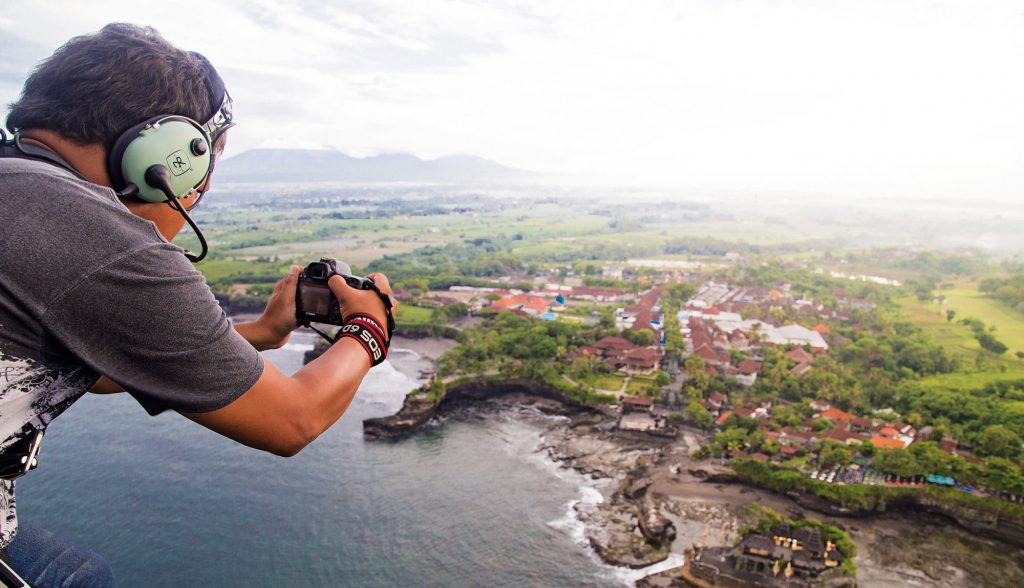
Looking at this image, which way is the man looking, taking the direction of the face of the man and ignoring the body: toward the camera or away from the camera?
away from the camera

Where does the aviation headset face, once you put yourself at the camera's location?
facing away from the viewer and to the right of the viewer

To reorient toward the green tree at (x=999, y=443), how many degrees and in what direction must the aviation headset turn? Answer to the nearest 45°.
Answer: approximately 45° to its right

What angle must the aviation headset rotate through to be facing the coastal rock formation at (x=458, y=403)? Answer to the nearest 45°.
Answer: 0° — it already faces it

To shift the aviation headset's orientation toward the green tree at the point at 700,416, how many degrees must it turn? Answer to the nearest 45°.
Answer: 0° — it already faces it
